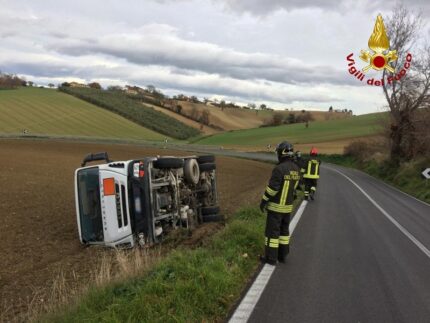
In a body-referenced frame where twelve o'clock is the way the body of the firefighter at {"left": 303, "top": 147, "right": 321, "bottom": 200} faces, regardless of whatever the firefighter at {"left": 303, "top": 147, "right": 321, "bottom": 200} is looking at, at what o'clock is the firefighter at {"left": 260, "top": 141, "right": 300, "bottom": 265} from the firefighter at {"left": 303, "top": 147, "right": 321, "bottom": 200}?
the firefighter at {"left": 260, "top": 141, "right": 300, "bottom": 265} is roughly at 6 o'clock from the firefighter at {"left": 303, "top": 147, "right": 321, "bottom": 200}.

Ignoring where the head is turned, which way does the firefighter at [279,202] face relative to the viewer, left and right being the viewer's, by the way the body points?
facing away from the viewer and to the left of the viewer

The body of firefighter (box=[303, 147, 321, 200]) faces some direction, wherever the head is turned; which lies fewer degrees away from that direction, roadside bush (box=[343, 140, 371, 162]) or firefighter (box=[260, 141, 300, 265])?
the roadside bush

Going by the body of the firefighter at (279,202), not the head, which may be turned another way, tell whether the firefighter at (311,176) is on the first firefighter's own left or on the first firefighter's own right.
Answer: on the first firefighter's own right

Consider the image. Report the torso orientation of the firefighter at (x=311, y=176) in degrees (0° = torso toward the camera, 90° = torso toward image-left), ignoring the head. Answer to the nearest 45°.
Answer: approximately 180°

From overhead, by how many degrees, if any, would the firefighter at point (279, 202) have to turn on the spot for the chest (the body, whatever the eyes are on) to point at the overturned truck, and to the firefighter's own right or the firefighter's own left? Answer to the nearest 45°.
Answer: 0° — they already face it

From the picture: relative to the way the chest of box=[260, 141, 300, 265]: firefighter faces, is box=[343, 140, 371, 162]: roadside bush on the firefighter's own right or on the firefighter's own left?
on the firefighter's own right

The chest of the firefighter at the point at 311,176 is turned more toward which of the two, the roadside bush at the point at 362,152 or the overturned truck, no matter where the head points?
the roadside bush
